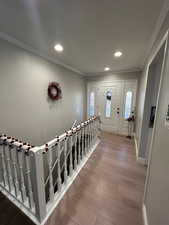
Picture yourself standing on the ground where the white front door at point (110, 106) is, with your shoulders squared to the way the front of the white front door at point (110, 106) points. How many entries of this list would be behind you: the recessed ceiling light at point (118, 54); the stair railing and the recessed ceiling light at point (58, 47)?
0

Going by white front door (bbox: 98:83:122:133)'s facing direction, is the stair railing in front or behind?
in front

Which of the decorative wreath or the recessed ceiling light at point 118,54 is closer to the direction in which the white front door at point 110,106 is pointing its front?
the recessed ceiling light

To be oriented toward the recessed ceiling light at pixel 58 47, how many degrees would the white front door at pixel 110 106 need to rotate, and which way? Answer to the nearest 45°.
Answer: approximately 45° to its right

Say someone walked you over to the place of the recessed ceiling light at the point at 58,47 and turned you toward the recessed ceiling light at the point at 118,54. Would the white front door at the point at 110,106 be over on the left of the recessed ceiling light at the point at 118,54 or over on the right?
left

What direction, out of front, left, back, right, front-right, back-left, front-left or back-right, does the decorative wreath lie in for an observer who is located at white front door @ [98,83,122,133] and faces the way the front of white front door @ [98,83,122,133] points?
front-right

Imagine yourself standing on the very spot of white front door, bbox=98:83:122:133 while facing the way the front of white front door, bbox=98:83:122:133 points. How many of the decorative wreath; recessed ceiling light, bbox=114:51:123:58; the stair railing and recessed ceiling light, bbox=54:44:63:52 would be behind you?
0

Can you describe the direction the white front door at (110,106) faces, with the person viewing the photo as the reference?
facing the viewer

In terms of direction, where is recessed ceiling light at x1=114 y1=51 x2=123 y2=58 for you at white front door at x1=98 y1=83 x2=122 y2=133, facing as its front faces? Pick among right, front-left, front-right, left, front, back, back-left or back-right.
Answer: front
